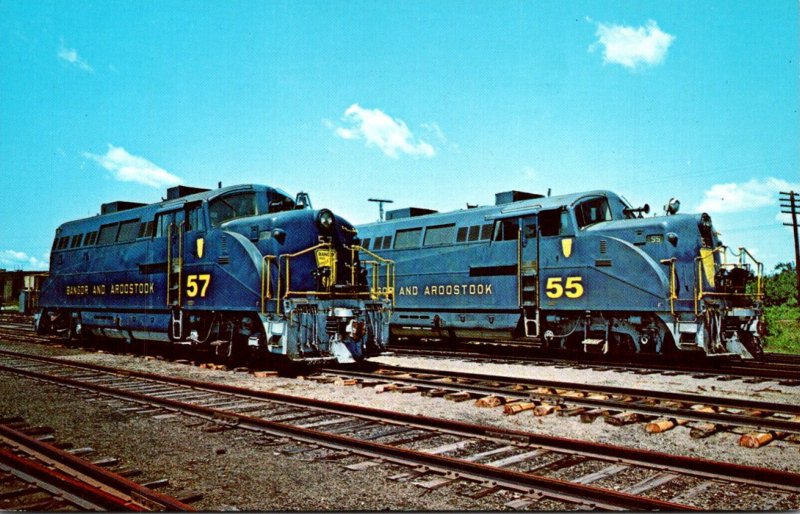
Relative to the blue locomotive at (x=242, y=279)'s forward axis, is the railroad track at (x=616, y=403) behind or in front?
in front

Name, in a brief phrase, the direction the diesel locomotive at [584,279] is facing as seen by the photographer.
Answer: facing the viewer and to the right of the viewer

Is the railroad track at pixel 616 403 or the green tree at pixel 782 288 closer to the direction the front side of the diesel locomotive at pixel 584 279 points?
the railroad track

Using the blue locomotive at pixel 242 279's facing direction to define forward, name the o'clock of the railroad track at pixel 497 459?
The railroad track is roughly at 1 o'clock from the blue locomotive.

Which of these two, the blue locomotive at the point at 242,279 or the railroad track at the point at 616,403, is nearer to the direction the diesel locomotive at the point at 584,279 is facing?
the railroad track

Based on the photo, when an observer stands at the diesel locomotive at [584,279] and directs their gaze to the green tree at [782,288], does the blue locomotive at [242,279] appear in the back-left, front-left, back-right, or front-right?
back-left

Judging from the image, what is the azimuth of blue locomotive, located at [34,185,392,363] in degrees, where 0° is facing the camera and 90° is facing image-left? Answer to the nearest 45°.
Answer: approximately 315°

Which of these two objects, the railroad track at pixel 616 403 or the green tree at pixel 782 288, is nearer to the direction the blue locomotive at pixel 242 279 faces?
the railroad track

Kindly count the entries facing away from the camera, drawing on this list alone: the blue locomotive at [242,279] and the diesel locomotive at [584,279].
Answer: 0
